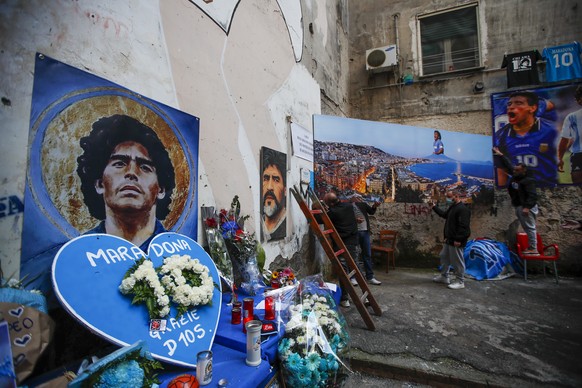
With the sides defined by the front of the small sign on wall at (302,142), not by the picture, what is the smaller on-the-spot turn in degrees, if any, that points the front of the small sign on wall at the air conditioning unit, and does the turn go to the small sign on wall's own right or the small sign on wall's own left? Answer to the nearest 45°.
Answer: approximately 90° to the small sign on wall's own left

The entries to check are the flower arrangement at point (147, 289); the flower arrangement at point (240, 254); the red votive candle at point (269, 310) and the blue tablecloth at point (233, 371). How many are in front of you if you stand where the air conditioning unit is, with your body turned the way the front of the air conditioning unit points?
4

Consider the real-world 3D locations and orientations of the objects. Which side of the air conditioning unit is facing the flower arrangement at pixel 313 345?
front

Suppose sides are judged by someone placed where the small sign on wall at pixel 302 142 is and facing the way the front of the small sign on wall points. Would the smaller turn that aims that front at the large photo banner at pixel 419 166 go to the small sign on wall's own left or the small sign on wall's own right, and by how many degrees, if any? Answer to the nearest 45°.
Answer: approximately 90° to the small sign on wall's own left

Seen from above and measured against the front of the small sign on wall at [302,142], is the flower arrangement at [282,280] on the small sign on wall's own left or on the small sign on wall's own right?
on the small sign on wall's own right

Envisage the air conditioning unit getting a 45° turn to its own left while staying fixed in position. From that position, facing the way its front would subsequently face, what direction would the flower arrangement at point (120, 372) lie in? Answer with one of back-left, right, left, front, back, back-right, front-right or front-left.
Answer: front-right

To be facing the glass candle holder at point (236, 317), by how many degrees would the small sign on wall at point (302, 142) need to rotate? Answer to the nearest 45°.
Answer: approximately 45° to its right

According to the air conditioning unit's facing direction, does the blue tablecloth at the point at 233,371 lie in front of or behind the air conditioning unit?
in front

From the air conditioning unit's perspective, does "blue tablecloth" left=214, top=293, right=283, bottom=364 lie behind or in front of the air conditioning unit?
in front

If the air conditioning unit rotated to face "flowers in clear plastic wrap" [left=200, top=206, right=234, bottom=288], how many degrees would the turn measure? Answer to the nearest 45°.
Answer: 0° — it already faces it

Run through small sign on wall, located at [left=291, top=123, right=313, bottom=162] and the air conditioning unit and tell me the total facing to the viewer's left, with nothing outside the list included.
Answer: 0

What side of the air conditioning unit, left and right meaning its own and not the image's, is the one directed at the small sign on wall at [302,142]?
front

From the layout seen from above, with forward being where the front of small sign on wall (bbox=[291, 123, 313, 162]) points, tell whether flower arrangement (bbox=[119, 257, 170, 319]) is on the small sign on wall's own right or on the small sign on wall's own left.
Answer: on the small sign on wall's own right

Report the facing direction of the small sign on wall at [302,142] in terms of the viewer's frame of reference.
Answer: facing the viewer and to the right of the viewer
